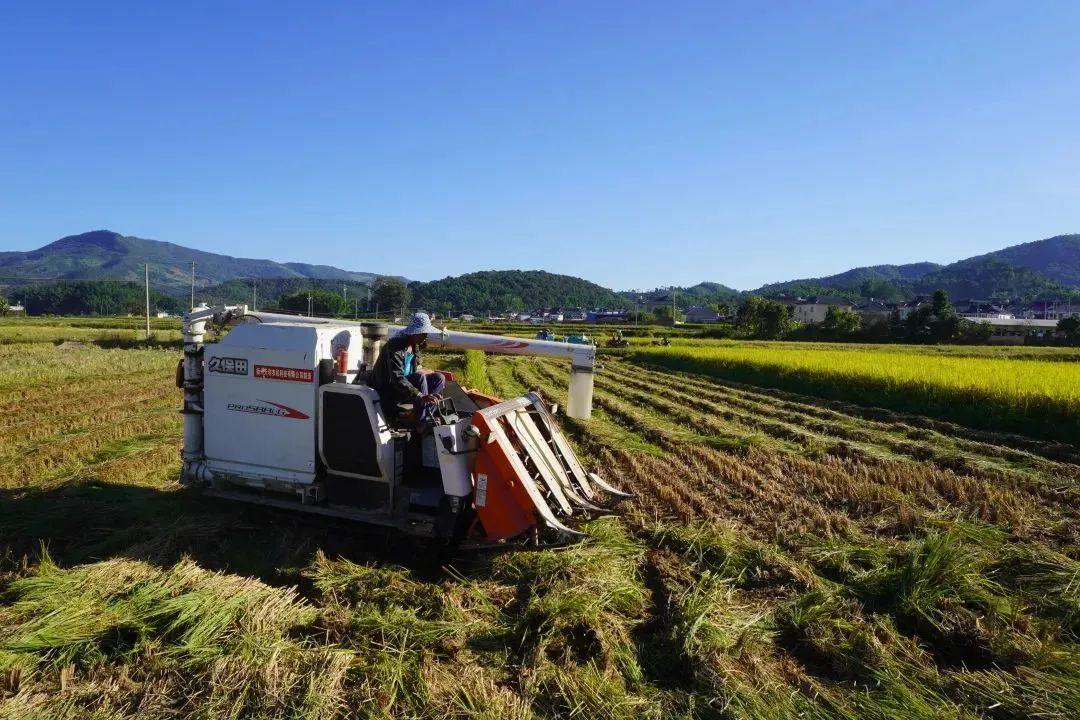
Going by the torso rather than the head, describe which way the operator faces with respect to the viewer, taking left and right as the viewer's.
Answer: facing the viewer and to the right of the viewer

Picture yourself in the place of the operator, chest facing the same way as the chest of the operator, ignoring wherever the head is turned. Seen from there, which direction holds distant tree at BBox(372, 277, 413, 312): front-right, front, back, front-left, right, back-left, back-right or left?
back-left

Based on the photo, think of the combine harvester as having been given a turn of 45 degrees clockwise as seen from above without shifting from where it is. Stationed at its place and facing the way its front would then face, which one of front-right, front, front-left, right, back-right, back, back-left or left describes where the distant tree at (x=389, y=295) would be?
back
